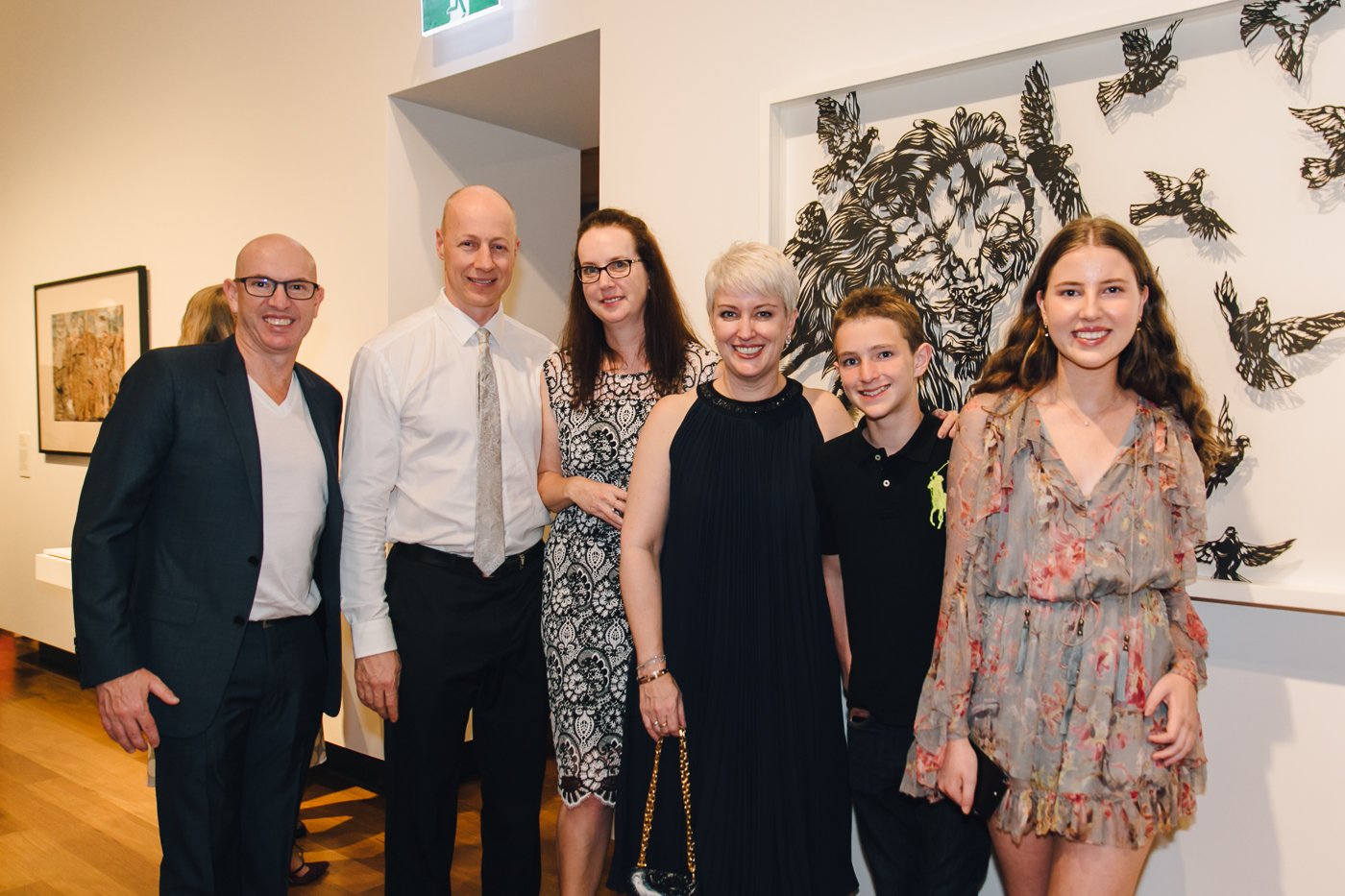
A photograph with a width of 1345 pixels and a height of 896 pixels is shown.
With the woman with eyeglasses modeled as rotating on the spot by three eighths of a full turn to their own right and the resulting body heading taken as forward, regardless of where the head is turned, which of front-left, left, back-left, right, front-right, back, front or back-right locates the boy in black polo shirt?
back

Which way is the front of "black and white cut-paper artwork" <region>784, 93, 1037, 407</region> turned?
toward the camera

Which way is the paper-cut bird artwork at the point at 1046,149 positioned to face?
to the viewer's right

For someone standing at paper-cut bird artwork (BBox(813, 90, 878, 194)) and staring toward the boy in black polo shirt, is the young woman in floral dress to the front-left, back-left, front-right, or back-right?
front-left

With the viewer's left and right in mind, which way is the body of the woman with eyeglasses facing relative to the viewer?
facing the viewer

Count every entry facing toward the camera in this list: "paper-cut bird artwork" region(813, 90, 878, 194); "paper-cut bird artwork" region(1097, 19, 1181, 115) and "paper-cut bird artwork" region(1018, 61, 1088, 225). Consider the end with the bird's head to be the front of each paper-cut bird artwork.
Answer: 0

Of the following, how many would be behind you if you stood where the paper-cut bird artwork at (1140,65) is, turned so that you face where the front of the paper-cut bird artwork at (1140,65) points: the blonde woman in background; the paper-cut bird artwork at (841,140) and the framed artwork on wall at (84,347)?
3
